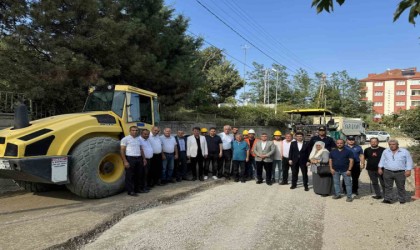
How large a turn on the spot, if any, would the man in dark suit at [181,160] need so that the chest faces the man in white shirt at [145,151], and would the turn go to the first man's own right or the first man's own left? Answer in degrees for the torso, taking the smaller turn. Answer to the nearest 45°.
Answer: approximately 45° to the first man's own right

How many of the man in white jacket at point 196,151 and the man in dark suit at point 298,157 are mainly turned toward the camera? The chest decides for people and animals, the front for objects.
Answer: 2

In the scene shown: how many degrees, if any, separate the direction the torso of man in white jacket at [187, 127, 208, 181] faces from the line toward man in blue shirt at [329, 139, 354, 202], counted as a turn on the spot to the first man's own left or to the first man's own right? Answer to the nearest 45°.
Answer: approximately 45° to the first man's own left

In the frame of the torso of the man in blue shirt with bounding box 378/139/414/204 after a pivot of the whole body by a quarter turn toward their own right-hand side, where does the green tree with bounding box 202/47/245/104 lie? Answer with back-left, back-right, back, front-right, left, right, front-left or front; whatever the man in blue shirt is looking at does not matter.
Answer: front-right
